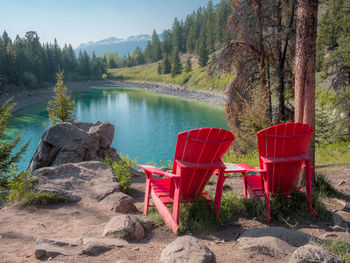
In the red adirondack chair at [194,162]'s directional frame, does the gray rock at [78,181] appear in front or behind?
in front

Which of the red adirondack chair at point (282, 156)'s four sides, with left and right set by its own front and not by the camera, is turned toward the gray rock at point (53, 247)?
left

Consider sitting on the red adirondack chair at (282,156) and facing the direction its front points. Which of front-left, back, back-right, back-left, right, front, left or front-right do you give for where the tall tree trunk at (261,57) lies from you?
front-right

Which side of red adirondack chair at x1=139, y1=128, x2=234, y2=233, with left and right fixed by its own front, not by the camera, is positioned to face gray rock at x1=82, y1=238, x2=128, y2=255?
left

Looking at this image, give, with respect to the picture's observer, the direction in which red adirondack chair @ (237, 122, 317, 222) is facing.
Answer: facing away from the viewer and to the left of the viewer

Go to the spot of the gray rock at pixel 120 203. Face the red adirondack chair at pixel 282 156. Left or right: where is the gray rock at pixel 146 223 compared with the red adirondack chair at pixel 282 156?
right

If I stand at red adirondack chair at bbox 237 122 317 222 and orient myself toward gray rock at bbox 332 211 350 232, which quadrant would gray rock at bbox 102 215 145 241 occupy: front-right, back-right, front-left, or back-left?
back-right

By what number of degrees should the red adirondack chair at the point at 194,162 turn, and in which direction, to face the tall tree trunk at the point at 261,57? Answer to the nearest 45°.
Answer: approximately 45° to its right

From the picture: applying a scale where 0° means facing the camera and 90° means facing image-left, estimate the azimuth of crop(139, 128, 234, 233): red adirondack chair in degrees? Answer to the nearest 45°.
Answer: approximately 135°

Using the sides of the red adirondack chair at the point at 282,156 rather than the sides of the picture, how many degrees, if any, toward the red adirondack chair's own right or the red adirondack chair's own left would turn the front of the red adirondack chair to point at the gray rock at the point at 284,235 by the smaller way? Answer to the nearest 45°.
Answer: approximately 135° to the red adirondack chair's own left

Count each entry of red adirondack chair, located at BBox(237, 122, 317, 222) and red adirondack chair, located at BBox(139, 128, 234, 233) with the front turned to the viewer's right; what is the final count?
0
